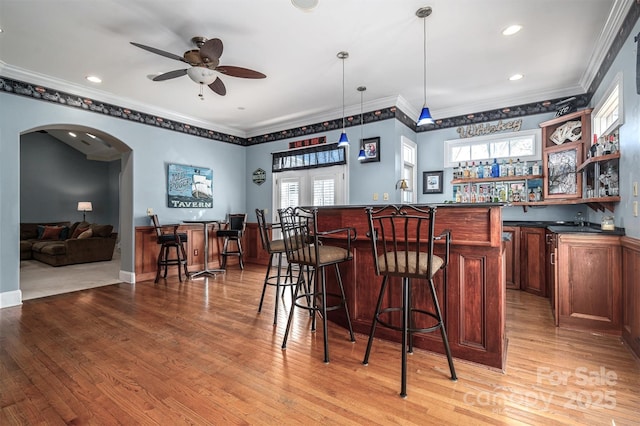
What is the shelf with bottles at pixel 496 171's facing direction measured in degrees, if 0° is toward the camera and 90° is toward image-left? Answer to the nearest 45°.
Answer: approximately 0°

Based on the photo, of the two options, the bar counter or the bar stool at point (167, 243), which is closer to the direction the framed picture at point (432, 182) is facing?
the bar counter

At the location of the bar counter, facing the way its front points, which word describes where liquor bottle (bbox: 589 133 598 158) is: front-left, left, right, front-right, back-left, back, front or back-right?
back

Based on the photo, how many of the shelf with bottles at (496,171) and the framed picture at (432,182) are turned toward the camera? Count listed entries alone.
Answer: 2

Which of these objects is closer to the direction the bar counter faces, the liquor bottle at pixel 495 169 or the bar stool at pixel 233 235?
the bar stool
